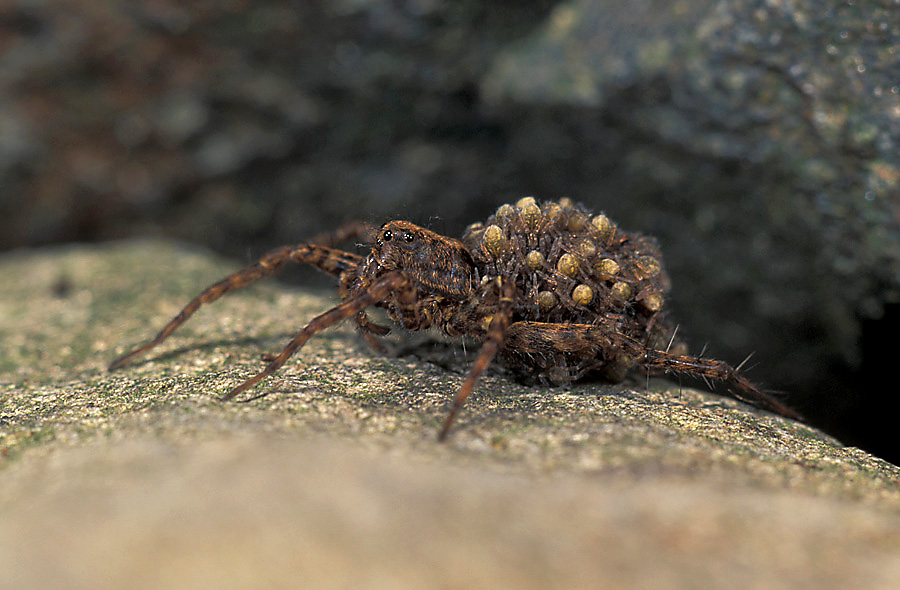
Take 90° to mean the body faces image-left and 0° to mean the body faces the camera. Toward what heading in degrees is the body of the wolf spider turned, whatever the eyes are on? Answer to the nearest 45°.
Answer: approximately 90°
